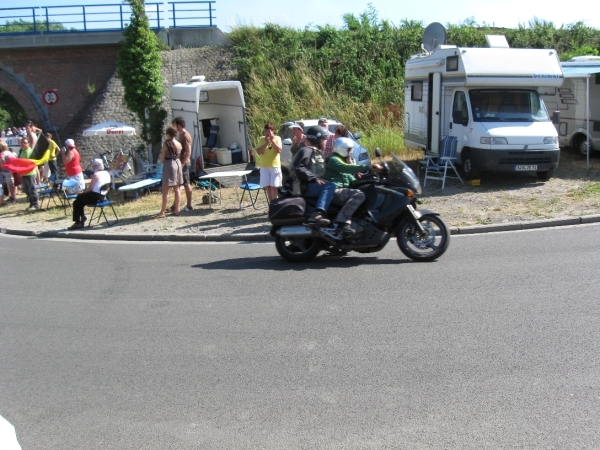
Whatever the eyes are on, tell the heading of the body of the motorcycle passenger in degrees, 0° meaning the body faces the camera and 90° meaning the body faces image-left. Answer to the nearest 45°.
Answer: approximately 270°

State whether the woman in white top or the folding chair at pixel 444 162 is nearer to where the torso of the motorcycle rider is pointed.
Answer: the folding chair

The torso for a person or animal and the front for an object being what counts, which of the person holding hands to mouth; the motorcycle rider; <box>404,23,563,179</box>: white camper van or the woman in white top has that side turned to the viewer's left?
the woman in white top

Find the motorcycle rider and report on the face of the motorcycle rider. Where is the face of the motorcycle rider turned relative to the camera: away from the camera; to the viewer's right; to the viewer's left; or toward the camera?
to the viewer's right

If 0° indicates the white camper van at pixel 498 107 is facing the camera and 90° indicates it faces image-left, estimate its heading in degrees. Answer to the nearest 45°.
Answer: approximately 315°

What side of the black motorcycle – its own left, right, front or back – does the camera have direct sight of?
right

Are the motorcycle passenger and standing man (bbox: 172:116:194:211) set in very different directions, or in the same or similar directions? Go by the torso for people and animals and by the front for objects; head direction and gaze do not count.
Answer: very different directions

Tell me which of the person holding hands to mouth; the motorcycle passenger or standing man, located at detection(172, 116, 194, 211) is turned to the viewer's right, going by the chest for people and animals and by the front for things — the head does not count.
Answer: the motorcycle passenger
